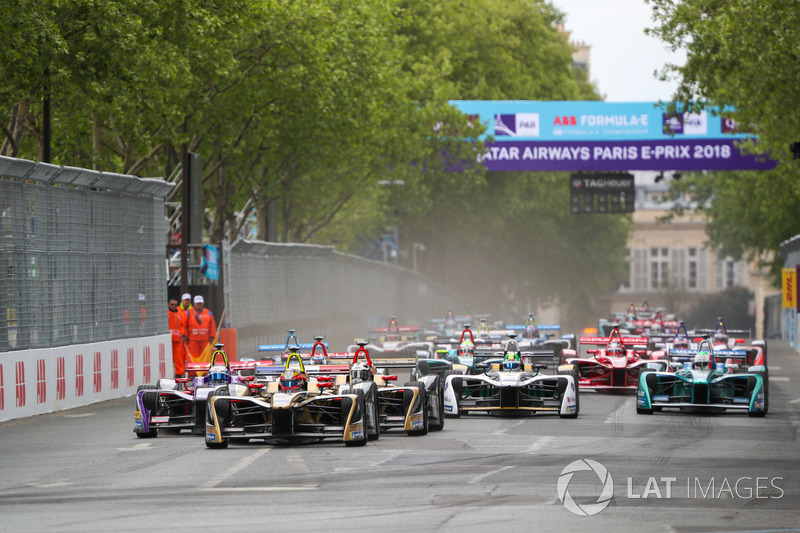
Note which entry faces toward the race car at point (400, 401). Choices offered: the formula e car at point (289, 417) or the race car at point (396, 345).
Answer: the race car at point (396, 345)

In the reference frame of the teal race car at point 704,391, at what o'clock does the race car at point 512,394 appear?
The race car is roughly at 2 o'clock from the teal race car.

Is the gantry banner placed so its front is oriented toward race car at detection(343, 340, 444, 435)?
yes

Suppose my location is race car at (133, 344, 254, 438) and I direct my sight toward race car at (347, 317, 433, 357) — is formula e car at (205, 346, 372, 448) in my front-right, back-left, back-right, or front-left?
back-right

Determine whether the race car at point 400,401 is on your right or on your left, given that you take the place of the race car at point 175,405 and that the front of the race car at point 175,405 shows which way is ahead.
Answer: on your left

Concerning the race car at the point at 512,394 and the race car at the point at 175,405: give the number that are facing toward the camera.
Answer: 2

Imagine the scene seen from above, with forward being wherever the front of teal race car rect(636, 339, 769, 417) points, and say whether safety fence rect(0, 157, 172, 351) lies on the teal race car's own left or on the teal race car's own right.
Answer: on the teal race car's own right

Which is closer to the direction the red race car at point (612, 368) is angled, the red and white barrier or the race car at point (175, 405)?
the race car

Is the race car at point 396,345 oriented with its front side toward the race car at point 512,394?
yes

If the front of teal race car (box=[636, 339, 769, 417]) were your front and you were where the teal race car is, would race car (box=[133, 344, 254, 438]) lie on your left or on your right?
on your right

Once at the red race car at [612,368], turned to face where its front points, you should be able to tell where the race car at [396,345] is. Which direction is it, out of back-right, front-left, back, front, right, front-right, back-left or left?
back-right

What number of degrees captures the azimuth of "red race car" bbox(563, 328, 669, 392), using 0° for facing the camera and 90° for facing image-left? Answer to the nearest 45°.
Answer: approximately 0°

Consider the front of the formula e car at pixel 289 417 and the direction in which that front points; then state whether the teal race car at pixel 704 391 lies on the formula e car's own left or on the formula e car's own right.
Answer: on the formula e car's own left
